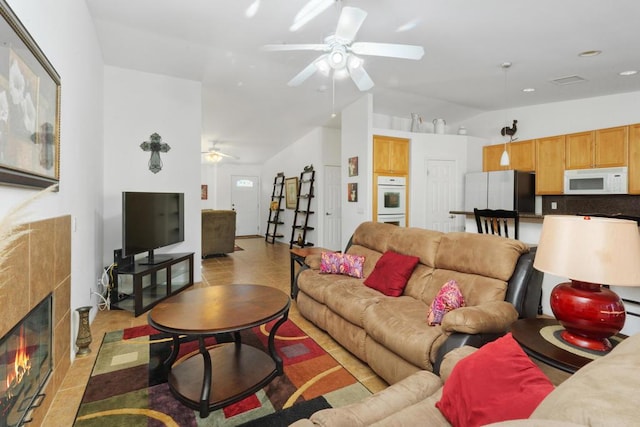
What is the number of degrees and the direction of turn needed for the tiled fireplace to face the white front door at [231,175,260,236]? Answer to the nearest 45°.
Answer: approximately 90° to its left

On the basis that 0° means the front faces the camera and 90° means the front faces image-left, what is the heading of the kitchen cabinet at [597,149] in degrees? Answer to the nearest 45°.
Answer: approximately 45°

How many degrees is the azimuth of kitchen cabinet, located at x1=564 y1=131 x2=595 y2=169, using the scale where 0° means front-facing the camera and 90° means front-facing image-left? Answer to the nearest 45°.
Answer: approximately 45°

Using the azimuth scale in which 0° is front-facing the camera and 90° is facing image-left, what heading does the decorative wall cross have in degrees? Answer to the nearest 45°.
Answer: approximately 0°

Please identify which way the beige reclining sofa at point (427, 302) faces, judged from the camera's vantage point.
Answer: facing the viewer and to the left of the viewer

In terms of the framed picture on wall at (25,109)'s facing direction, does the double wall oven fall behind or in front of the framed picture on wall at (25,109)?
in front

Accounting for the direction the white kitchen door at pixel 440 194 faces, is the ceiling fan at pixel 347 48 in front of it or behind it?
in front

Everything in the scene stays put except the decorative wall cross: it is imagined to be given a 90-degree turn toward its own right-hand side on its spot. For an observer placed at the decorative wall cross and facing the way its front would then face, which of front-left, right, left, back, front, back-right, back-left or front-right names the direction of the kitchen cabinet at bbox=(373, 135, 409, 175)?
back

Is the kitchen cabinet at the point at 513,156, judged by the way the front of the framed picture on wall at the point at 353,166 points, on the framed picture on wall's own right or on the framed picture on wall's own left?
on the framed picture on wall's own left
